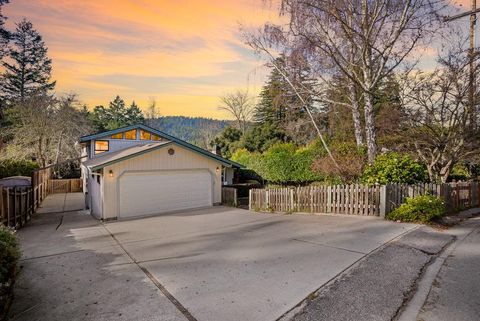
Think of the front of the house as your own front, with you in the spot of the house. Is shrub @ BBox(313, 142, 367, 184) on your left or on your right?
on your left

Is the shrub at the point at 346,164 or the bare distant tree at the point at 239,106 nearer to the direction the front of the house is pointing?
the shrub

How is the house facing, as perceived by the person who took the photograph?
facing the viewer

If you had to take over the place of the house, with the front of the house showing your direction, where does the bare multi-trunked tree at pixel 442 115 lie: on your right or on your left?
on your left

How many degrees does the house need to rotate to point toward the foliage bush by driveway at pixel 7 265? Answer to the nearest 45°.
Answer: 0° — it already faces it

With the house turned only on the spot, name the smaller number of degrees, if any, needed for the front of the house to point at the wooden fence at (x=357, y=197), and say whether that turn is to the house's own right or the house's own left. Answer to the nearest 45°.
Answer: approximately 45° to the house's own left

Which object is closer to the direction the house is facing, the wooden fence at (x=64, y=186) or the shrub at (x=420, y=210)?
the shrub

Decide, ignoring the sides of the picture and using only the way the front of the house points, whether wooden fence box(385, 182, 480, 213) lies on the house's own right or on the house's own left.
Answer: on the house's own left

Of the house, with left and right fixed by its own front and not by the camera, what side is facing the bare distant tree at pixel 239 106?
back
